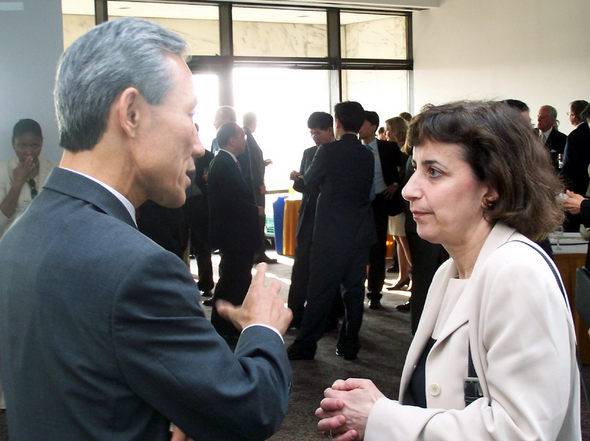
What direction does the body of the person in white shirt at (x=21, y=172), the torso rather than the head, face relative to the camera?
toward the camera

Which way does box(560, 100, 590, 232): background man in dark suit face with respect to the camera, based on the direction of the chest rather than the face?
to the viewer's left

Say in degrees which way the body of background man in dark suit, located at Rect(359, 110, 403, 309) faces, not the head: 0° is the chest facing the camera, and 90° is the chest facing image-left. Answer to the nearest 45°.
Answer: approximately 45°

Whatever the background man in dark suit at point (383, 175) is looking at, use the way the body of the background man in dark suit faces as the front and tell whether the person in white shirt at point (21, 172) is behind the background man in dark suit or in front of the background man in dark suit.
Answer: in front

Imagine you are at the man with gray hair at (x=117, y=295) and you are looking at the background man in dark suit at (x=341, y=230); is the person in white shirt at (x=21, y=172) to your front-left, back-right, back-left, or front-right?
front-left

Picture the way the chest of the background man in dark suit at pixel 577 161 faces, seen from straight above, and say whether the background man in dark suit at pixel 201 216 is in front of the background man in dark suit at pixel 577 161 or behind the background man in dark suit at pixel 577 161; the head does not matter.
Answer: in front

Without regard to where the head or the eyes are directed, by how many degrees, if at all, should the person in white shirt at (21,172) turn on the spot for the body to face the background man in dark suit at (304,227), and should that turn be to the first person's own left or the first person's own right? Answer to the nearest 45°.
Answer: approximately 135° to the first person's own left

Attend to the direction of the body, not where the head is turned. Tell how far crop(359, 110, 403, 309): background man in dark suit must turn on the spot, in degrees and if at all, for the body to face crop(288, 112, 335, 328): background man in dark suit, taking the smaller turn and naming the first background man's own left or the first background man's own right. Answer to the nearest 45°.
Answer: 0° — they already face them

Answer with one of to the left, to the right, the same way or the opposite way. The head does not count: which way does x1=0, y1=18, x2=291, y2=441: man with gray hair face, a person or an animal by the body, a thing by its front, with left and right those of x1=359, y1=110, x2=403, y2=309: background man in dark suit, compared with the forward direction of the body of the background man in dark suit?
the opposite way

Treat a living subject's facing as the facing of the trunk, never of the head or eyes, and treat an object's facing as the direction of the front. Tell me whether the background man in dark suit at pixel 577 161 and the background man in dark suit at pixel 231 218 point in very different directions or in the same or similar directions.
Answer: very different directions

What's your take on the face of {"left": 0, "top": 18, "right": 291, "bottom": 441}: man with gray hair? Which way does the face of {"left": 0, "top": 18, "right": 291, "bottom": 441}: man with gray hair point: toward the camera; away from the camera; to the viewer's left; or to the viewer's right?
to the viewer's right
